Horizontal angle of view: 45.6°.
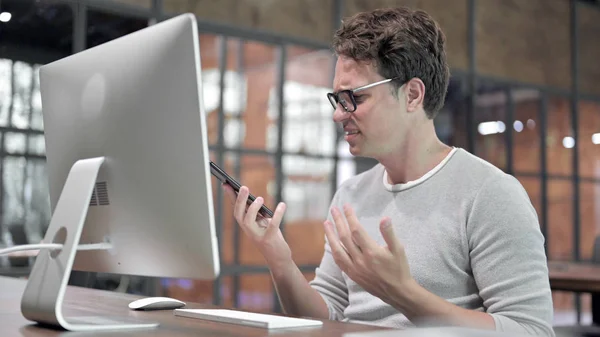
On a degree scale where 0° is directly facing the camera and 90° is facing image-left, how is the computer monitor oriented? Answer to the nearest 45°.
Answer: approximately 225°

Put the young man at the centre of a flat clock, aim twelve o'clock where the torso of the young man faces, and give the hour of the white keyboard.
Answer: The white keyboard is roughly at 12 o'clock from the young man.

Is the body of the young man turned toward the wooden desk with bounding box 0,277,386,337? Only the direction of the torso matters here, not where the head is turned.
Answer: yes

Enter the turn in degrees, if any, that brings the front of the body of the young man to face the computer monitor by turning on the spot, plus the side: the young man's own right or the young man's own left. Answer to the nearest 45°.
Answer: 0° — they already face it

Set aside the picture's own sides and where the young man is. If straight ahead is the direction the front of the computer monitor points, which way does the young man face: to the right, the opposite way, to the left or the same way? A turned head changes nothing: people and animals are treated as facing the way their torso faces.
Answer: the opposite way

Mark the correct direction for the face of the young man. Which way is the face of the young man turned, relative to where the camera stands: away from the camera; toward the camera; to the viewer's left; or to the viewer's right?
to the viewer's left

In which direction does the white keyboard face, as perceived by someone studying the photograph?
facing away from the viewer and to the right of the viewer
